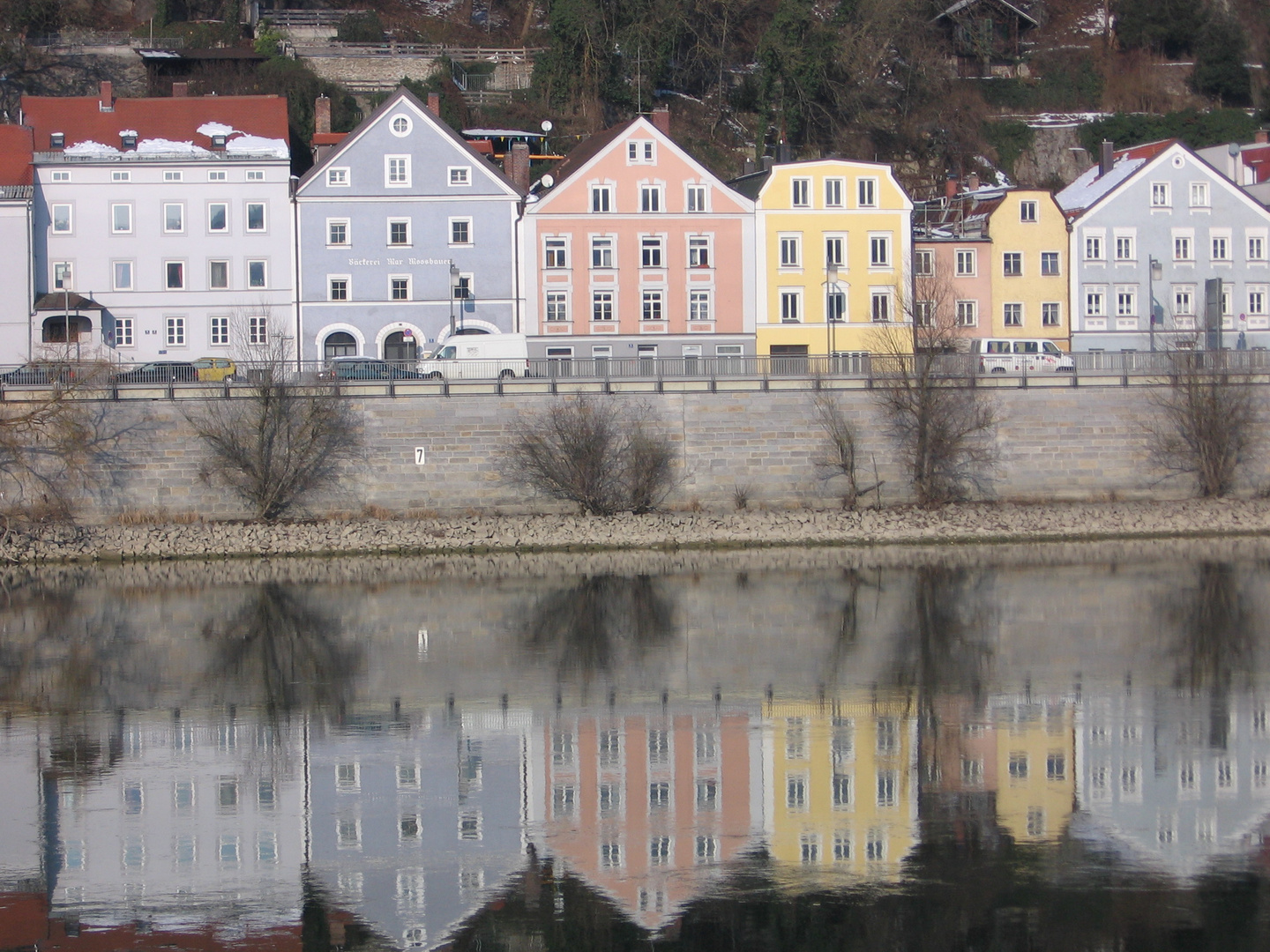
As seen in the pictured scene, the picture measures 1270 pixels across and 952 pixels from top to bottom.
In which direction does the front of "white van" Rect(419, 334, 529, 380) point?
to the viewer's left

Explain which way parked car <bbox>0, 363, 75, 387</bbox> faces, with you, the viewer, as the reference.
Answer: facing to the left of the viewer

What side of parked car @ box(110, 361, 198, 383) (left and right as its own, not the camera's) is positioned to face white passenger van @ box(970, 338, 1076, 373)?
back

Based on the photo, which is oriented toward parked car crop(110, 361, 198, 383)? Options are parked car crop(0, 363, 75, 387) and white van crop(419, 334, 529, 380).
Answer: the white van

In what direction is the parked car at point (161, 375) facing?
to the viewer's left

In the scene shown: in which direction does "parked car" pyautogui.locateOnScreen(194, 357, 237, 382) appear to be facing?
to the viewer's left

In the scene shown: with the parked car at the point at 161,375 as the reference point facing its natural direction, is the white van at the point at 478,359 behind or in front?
behind
